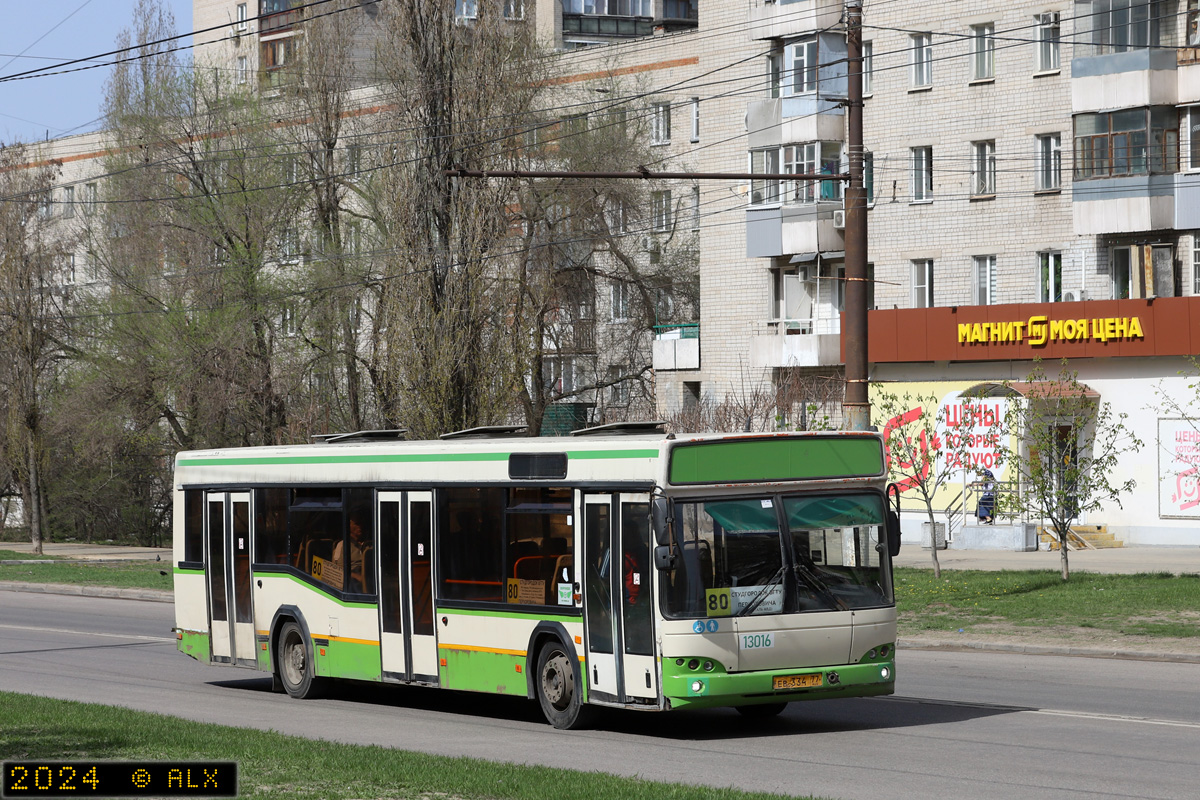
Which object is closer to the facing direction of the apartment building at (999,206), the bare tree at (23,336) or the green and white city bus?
the green and white city bus

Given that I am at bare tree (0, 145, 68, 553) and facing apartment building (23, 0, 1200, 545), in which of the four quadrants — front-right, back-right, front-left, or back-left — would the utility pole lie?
front-right

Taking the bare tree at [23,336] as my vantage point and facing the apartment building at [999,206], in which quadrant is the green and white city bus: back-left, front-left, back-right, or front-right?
front-right

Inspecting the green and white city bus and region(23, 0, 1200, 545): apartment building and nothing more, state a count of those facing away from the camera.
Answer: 0

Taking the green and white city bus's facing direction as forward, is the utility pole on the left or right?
on its left

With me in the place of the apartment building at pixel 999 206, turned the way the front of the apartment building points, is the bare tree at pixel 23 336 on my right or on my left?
on my right

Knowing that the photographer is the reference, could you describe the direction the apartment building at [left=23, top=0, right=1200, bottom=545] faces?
facing the viewer

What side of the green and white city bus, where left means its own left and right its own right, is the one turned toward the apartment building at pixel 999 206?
left

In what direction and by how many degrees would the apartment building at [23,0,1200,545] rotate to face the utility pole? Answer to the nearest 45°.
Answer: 0° — it already faces it

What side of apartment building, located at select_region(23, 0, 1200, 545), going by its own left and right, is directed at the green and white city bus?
front
